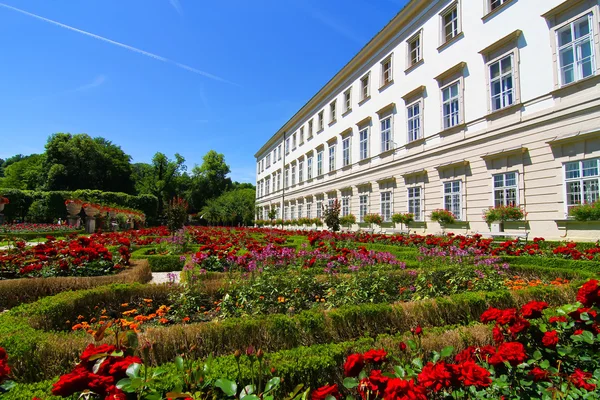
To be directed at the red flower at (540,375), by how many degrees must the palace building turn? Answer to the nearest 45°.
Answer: approximately 45° to its left

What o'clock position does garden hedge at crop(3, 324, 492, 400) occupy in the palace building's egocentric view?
The garden hedge is roughly at 11 o'clock from the palace building.

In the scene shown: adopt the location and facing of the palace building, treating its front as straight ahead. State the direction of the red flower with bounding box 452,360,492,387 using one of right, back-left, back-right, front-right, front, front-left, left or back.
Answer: front-left

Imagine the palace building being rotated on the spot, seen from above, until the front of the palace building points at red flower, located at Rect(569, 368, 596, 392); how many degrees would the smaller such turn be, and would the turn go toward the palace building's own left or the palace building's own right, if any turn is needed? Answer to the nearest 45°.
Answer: approximately 45° to the palace building's own left

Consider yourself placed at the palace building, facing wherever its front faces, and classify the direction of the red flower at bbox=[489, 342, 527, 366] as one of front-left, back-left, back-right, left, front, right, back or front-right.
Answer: front-left

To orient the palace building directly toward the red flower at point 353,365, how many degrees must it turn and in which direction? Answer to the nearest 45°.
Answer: approximately 45° to its left

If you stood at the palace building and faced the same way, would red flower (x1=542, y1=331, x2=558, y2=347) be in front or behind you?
in front

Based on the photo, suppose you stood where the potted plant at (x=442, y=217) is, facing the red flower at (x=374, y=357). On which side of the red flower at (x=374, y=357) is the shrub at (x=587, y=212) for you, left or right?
left

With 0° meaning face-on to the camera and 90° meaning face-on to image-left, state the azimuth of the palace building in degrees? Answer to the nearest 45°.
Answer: approximately 45°

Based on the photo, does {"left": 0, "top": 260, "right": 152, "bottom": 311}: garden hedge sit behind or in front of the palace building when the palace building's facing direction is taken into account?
in front

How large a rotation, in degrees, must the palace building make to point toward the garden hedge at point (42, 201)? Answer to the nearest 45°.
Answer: approximately 45° to its right

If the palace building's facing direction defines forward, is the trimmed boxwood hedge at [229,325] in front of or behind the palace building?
in front
